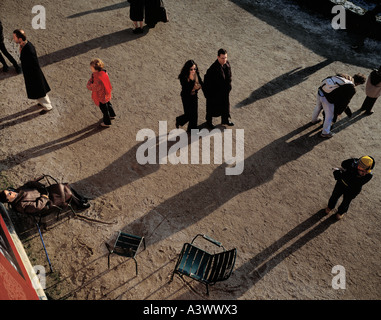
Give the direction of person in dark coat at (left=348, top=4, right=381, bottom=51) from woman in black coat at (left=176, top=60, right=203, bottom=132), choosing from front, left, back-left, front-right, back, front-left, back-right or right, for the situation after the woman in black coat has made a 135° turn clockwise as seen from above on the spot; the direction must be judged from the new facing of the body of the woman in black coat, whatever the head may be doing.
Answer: back-right

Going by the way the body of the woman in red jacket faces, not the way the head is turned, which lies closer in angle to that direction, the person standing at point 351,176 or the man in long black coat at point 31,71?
the man in long black coat
